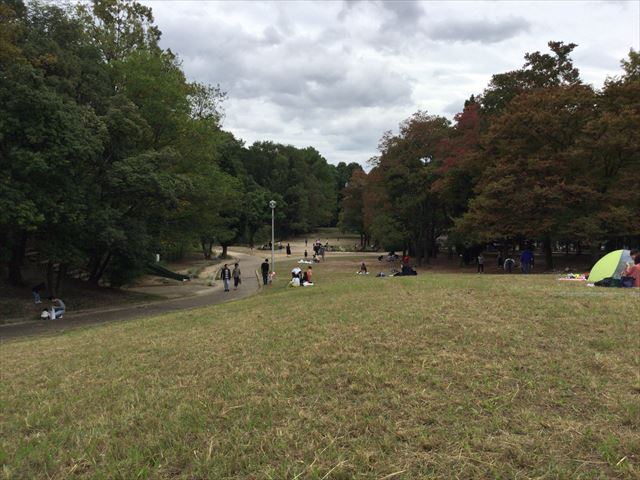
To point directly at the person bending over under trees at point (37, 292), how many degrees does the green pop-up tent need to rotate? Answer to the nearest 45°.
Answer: approximately 180°

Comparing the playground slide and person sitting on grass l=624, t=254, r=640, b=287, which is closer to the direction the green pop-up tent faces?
the person sitting on grass

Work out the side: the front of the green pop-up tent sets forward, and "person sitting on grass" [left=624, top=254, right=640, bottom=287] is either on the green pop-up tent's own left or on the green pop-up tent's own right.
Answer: on the green pop-up tent's own right

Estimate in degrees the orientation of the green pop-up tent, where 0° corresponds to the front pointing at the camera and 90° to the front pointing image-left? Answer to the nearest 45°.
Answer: approximately 270°

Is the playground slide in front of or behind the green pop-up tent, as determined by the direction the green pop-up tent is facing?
behind

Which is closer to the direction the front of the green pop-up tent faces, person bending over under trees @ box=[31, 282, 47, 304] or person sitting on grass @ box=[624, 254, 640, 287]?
the person sitting on grass
